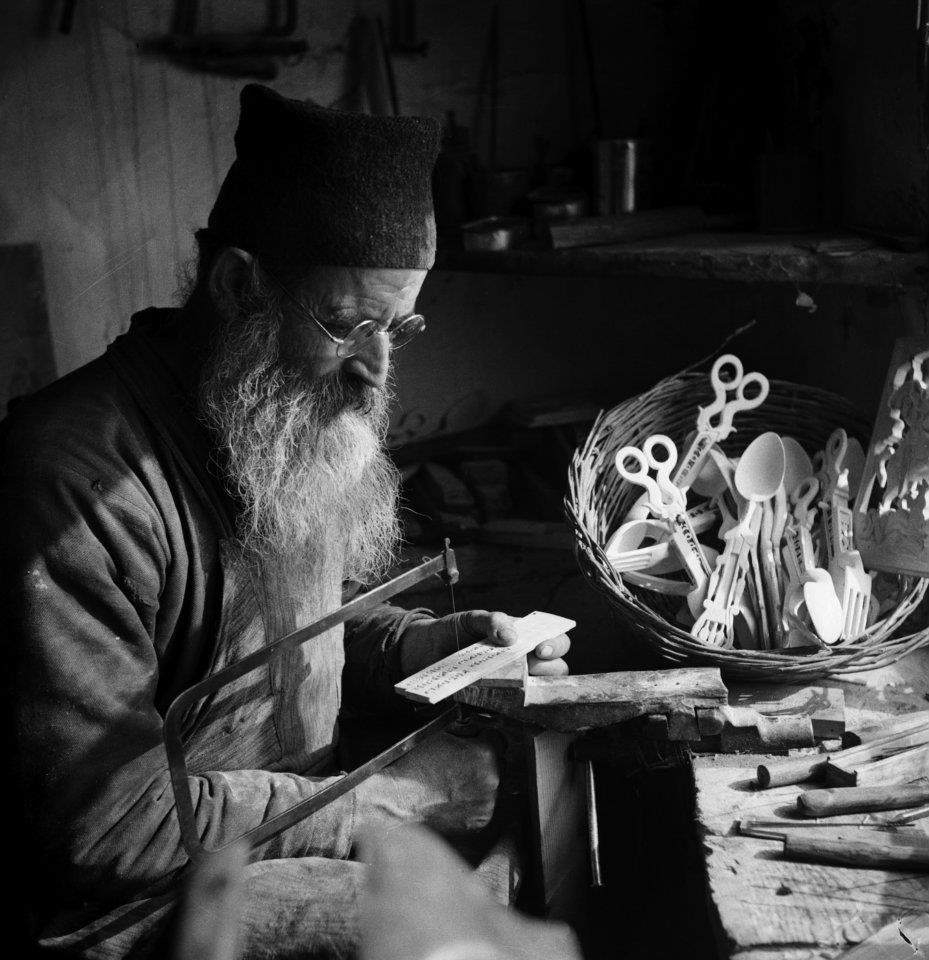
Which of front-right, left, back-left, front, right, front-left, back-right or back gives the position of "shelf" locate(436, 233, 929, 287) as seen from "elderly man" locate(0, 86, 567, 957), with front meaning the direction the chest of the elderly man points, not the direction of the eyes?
left

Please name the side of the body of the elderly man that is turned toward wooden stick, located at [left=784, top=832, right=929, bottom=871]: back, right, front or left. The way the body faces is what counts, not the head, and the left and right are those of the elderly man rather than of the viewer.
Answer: front

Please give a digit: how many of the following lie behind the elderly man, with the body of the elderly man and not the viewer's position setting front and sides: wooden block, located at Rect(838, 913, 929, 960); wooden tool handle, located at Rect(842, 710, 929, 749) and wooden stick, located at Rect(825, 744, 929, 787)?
0

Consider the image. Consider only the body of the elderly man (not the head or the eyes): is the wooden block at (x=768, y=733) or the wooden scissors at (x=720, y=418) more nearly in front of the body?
the wooden block

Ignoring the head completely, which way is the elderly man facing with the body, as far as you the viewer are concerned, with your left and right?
facing the viewer and to the right of the viewer

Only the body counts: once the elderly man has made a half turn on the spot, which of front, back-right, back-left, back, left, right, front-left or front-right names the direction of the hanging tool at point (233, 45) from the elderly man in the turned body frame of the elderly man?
front-right

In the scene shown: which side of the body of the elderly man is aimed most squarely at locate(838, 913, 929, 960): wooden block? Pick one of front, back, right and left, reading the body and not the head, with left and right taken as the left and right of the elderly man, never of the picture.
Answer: front

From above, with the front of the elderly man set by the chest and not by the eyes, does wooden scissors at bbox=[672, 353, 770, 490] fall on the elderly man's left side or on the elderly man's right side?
on the elderly man's left side

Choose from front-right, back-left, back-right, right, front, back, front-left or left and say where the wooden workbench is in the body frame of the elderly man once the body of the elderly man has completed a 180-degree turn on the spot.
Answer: back

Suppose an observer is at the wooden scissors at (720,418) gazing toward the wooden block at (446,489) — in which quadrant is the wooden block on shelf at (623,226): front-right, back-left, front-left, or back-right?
front-right

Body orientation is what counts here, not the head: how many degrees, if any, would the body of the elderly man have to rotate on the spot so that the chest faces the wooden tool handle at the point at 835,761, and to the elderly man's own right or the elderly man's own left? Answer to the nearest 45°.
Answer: approximately 45° to the elderly man's own left

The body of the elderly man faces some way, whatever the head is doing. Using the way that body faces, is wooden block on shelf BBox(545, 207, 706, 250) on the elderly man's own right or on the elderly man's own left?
on the elderly man's own left
